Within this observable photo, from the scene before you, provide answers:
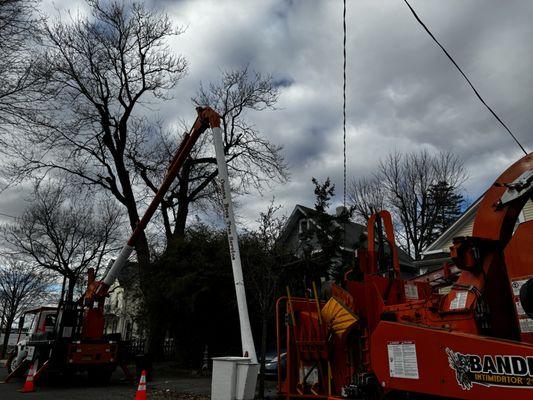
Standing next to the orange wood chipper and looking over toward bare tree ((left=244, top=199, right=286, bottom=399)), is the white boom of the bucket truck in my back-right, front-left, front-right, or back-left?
front-left

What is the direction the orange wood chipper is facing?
to the viewer's right

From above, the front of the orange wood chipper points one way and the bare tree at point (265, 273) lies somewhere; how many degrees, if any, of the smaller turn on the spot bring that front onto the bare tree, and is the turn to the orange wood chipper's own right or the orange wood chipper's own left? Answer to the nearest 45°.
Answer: approximately 135° to the orange wood chipper's own left

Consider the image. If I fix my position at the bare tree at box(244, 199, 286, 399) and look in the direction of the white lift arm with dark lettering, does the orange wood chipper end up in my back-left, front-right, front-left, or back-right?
front-left
